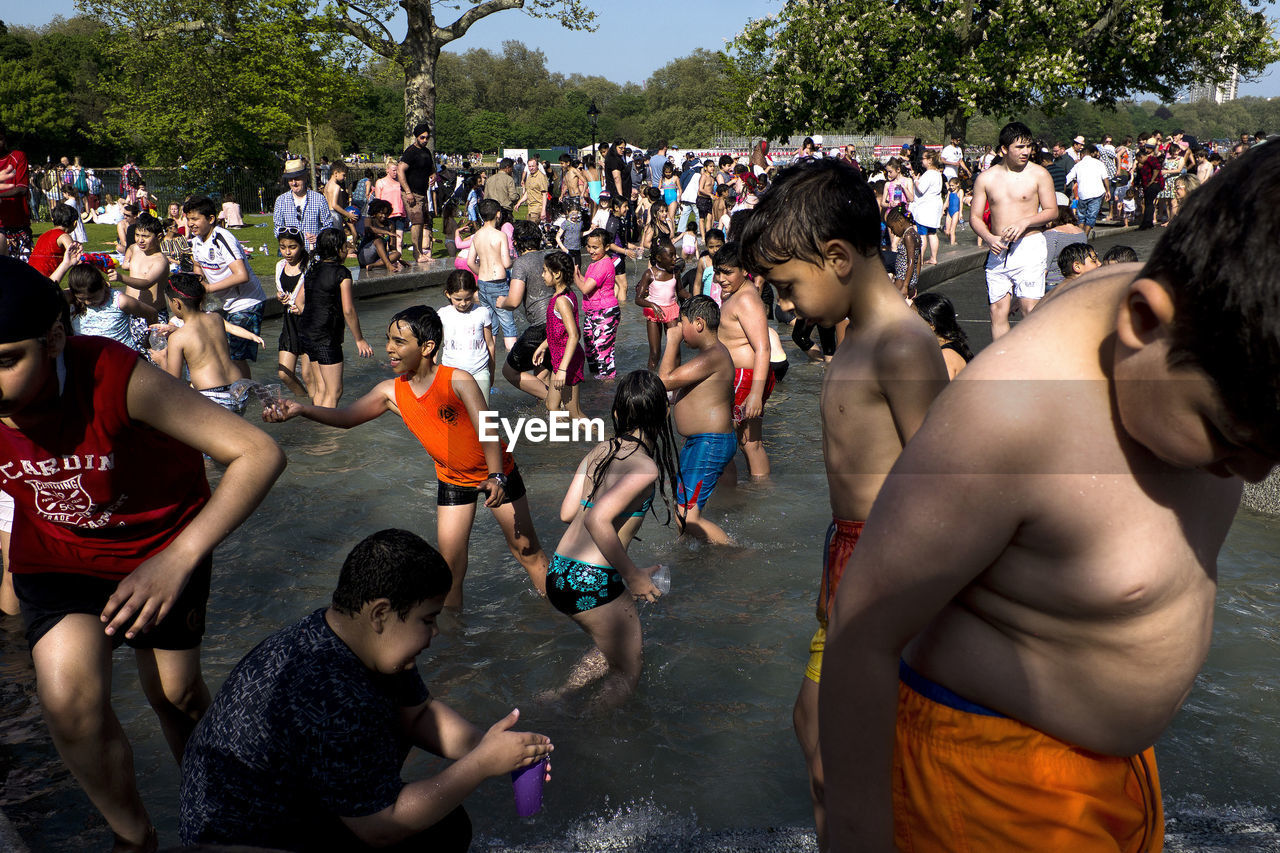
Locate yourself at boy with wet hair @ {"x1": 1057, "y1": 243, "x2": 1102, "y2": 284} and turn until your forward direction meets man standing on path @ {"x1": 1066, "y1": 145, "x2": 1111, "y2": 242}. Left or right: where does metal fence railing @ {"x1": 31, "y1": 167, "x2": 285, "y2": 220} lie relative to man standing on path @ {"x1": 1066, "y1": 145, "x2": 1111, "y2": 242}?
left

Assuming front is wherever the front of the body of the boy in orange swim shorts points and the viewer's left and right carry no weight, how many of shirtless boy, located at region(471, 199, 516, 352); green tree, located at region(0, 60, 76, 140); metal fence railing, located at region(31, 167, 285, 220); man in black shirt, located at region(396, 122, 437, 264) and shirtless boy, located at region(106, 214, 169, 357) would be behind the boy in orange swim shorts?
5

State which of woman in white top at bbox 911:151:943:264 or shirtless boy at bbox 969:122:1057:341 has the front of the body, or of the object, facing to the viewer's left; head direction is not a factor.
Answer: the woman in white top

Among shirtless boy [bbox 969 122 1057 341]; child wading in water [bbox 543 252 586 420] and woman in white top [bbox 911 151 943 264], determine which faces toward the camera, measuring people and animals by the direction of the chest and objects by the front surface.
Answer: the shirtless boy

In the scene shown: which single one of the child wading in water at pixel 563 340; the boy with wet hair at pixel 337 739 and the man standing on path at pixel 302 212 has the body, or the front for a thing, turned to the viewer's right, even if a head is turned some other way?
the boy with wet hair

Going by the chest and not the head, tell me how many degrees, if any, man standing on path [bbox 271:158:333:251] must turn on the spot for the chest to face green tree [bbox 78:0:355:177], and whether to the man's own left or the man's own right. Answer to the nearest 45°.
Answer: approximately 180°

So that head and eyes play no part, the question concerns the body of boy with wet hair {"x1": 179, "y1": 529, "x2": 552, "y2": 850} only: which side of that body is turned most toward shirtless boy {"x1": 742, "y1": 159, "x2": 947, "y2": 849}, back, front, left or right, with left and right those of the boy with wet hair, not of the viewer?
front

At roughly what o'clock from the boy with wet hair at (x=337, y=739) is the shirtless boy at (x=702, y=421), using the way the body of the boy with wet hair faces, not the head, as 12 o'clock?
The shirtless boy is roughly at 10 o'clock from the boy with wet hair.

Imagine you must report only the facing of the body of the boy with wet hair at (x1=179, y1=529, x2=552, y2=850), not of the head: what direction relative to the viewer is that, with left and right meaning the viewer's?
facing to the right of the viewer

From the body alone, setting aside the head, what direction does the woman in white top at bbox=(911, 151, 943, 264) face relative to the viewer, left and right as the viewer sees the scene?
facing to the left of the viewer
